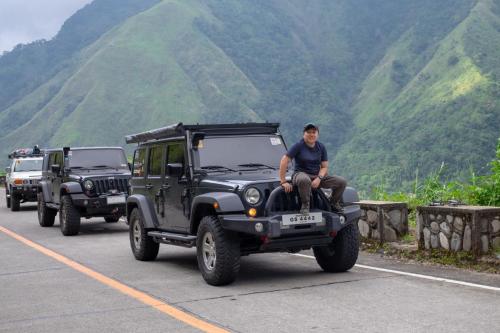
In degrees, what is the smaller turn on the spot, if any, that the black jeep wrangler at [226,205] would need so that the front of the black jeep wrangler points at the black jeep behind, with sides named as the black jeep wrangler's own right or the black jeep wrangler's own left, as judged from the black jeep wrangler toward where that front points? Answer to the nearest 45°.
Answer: approximately 180°

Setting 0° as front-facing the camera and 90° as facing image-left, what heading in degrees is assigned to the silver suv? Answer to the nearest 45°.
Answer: approximately 0°

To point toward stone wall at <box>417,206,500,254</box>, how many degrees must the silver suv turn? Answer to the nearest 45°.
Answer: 0° — it already faces it

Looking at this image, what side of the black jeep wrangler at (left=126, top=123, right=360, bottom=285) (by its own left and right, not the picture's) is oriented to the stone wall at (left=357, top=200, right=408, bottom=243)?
left

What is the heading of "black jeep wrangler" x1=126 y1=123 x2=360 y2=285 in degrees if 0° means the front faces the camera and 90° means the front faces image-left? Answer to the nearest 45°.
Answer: approximately 315°

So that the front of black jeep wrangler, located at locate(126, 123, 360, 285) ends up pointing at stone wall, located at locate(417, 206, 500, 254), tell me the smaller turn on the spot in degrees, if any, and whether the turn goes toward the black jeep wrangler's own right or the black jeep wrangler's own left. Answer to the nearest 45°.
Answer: approximately 45° to the black jeep wrangler's own left

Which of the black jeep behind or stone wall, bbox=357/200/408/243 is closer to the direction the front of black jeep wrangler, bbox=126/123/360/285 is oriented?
the stone wall
